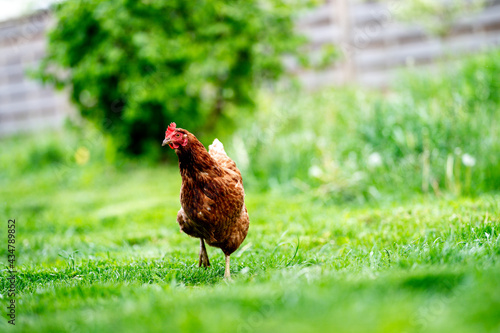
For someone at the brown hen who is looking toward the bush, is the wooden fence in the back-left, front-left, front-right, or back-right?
front-right

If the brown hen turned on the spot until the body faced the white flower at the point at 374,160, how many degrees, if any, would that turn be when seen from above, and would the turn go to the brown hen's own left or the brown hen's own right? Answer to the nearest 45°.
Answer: approximately 180°

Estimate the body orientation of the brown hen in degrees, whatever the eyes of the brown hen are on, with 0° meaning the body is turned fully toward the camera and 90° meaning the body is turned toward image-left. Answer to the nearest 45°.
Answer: approximately 45°

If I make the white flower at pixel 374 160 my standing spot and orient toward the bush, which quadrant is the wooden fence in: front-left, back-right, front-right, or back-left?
front-right

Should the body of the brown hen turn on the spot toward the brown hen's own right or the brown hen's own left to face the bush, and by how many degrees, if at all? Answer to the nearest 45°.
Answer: approximately 135° to the brown hen's own right

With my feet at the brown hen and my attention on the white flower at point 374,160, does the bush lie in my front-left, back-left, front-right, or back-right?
front-left
